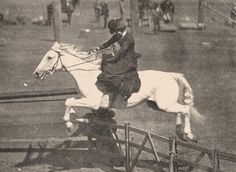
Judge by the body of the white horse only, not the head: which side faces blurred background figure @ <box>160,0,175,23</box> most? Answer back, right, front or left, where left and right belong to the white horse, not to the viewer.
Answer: right

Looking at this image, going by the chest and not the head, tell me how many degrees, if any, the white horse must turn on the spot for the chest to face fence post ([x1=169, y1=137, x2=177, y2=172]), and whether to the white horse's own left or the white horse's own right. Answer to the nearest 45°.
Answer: approximately 135° to the white horse's own left

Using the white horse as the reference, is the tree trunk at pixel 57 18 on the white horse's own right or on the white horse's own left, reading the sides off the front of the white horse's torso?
on the white horse's own right

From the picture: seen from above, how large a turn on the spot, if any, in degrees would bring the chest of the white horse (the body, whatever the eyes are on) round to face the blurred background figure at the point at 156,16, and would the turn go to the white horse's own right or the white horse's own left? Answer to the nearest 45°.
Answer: approximately 90° to the white horse's own right

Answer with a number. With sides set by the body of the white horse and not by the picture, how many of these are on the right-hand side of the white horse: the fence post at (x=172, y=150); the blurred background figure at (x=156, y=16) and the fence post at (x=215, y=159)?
1

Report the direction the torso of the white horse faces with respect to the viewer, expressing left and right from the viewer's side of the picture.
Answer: facing to the left of the viewer

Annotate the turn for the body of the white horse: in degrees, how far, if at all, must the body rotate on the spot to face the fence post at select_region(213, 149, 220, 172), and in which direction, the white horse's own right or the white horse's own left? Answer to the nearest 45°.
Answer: approximately 135° to the white horse's own left

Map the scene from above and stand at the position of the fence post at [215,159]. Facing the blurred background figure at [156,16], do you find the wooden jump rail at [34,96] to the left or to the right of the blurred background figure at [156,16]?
left

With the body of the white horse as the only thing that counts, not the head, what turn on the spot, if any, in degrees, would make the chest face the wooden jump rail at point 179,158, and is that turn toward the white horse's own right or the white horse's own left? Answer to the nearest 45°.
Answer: approximately 135° to the white horse's own left

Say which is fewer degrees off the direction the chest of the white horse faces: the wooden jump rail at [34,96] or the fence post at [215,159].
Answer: the wooden jump rail

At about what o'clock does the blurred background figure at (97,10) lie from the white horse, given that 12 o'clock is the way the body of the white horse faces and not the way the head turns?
The blurred background figure is roughly at 3 o'clock from the white horse.
